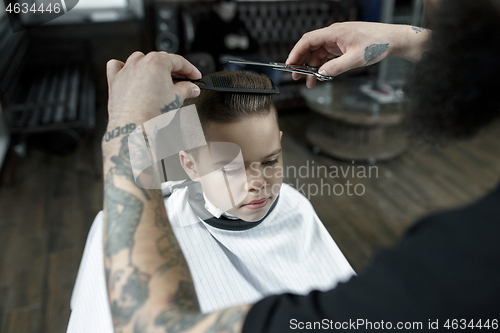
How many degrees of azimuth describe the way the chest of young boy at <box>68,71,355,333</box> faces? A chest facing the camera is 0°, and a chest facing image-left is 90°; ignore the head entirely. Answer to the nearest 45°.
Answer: approximately 315°

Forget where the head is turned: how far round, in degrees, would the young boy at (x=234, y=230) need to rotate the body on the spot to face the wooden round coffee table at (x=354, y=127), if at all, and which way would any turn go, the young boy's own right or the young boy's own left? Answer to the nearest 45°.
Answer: approximately 90° to the young boy's own left
